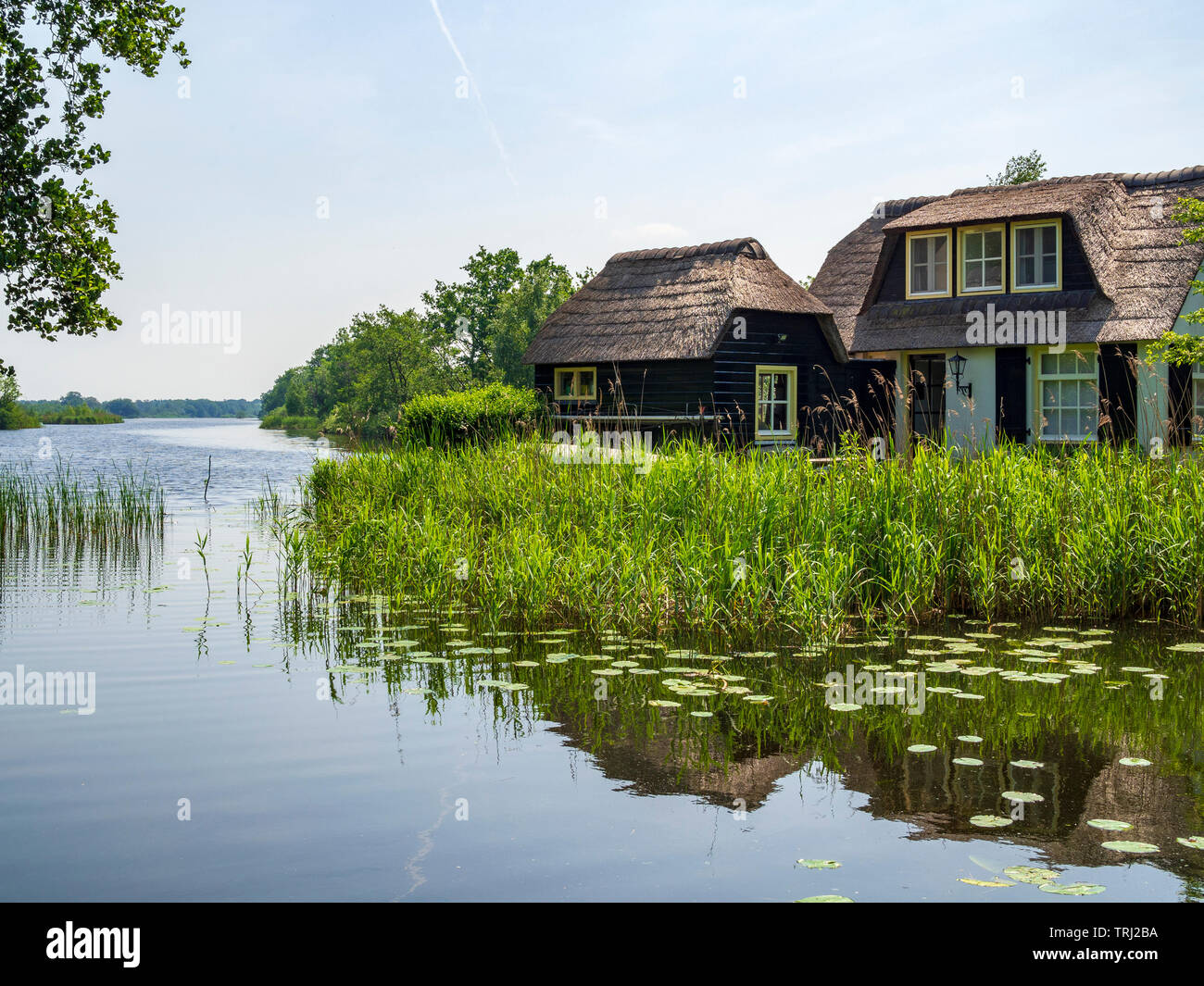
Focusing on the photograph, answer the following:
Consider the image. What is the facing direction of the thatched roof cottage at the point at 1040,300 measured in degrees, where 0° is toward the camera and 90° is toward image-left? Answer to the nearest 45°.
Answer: approximately 0°

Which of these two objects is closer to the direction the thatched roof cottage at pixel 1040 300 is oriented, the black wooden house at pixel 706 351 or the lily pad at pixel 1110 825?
the lily pad

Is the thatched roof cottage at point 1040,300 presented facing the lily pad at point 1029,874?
yes

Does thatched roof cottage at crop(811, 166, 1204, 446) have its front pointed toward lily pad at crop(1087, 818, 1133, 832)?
yes

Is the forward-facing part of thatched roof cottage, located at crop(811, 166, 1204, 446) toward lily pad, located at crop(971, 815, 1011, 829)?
yes

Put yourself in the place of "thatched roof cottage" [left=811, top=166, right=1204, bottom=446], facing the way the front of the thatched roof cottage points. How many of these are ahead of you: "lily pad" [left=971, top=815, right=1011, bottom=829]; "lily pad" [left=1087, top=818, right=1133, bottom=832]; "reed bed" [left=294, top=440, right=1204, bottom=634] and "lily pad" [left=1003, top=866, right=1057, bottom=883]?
4

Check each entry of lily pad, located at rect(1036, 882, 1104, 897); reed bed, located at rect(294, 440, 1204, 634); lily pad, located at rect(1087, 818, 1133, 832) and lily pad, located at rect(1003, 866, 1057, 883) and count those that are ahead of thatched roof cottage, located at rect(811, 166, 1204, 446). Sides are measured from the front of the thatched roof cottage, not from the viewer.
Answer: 4

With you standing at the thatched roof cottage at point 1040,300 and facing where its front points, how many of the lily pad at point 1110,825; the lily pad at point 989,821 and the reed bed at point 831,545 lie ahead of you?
3

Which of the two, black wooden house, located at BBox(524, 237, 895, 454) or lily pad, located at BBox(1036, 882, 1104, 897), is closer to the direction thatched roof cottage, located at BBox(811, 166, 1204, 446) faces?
the lily pad

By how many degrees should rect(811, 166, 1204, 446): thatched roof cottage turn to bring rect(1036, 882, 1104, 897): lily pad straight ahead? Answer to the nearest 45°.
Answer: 0° — it already faces it
